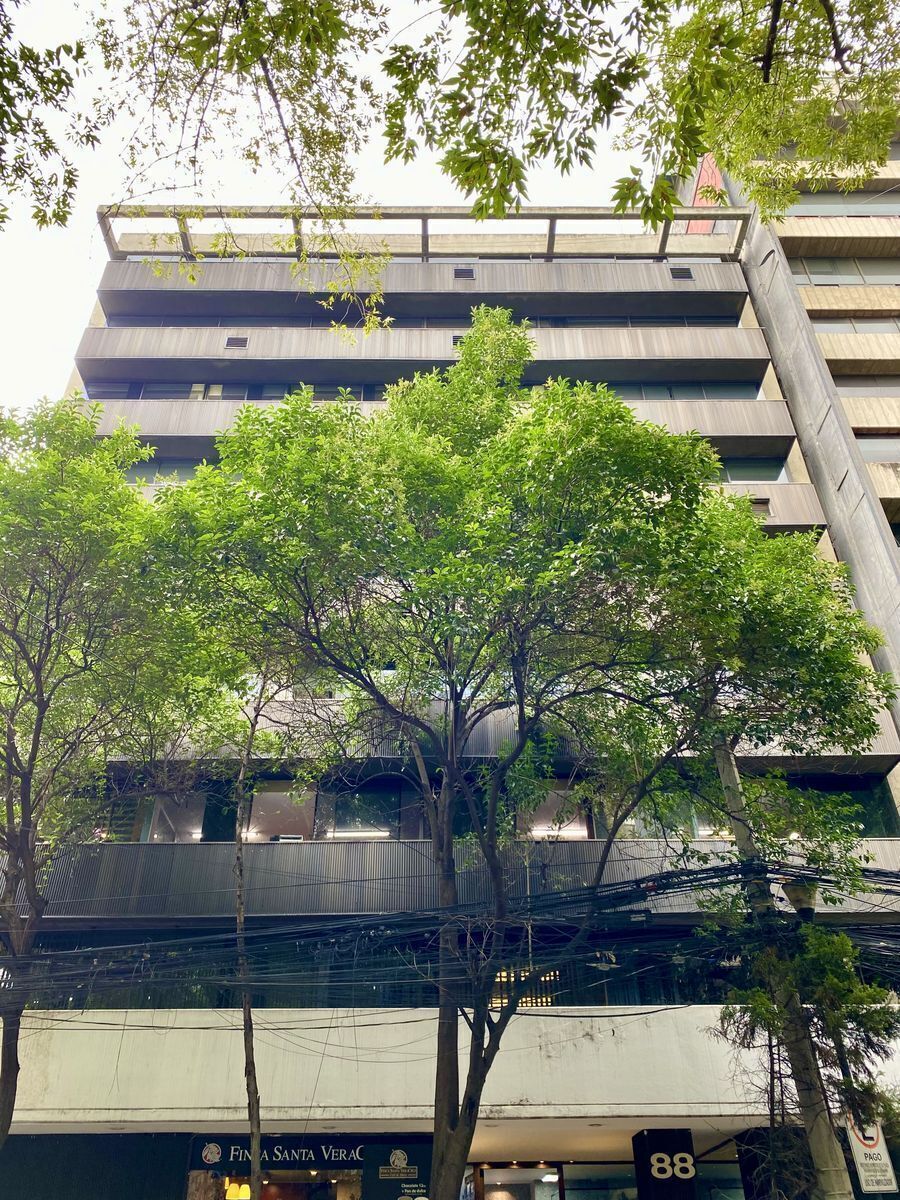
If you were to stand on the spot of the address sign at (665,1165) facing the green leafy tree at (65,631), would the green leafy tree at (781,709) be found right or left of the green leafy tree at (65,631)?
left

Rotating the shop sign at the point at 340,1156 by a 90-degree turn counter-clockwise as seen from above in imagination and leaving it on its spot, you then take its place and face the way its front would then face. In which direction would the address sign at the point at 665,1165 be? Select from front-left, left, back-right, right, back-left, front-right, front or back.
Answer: front

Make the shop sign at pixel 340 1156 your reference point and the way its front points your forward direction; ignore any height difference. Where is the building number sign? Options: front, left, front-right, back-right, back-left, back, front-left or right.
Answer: left

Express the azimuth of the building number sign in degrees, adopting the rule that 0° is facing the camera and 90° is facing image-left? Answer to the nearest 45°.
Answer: approximately 0°

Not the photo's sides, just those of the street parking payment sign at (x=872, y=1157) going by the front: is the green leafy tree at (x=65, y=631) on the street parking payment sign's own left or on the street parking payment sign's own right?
on the street parking payment sign's own right

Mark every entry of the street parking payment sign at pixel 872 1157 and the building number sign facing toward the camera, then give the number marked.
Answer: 2

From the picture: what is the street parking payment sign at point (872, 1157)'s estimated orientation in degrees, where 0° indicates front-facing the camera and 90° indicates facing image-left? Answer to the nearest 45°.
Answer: approximately 0°
